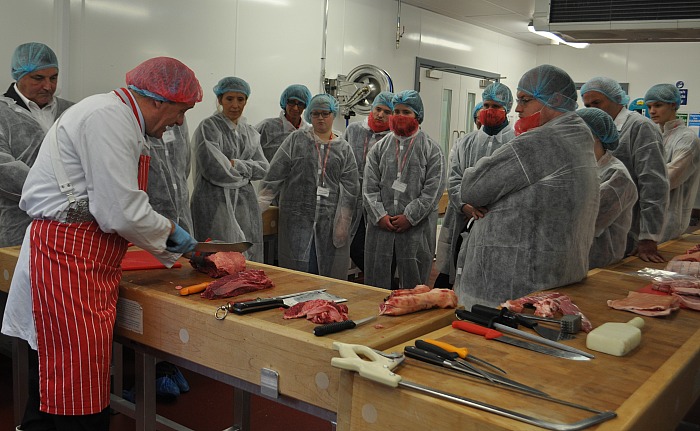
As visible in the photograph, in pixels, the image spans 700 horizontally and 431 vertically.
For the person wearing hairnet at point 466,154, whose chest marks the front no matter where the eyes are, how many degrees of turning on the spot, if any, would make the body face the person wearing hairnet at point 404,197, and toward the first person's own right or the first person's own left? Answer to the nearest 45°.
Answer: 0° — they already face them

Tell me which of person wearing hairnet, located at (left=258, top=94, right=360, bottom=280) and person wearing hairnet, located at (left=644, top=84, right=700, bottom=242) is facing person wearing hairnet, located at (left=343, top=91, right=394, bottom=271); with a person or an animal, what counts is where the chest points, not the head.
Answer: person wearing hairnet, located at (left=644, top=84, right=700, bottom=242)

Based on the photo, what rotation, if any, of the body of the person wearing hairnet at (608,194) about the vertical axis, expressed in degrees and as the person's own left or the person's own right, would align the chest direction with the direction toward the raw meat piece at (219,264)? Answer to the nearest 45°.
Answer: approximately 45° to the person's own left

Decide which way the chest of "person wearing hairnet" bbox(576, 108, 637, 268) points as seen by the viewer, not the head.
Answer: to the viewer's left

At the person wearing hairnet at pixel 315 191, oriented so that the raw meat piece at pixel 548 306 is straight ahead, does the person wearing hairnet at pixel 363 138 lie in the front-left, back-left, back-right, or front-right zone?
back-left

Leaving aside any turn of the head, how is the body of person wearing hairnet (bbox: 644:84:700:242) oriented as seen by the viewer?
to the viewer's left

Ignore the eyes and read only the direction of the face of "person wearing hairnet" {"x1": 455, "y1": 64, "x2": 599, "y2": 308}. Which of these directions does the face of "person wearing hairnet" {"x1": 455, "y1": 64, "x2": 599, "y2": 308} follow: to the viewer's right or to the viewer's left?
to the viewer's left

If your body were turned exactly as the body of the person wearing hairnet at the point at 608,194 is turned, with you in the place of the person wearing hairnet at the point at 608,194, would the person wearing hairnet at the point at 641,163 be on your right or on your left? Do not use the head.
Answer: on your right
